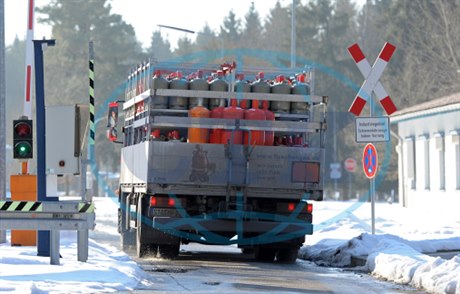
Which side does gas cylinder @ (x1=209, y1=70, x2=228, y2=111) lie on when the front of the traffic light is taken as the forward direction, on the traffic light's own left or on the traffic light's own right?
on the traffic light's own left

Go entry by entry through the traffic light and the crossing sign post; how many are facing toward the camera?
2

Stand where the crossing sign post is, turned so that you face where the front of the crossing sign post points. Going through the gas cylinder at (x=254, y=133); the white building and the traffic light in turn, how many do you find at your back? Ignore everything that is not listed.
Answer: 1

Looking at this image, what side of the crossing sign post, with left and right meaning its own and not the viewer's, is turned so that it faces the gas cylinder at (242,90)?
right

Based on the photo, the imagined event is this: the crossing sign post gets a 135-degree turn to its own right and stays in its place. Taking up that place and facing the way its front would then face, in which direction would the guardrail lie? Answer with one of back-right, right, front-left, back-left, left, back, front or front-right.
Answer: left

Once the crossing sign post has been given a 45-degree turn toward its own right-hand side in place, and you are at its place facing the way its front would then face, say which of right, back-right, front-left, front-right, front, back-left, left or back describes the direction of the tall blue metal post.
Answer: front

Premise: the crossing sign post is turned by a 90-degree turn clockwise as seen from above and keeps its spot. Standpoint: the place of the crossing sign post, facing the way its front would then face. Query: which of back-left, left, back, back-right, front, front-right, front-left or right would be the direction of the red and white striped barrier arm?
front

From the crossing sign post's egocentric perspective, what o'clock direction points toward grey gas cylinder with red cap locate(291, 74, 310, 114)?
The grey gas cylinder with red cap is roughly at 2 o'clock from the crossing sign post.

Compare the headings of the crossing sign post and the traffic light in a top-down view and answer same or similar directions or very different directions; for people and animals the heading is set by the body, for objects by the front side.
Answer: same or similar directions

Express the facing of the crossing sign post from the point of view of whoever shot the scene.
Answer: facing the viewer
